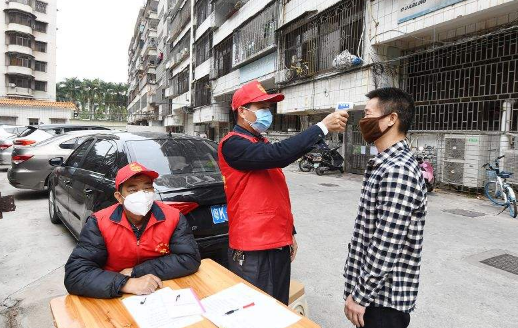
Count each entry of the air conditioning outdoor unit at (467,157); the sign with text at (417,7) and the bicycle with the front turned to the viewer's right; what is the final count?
0

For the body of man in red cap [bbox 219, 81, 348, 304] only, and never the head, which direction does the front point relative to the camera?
to the viewer's right

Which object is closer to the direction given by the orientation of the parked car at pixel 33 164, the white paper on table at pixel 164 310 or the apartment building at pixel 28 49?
the apartment building

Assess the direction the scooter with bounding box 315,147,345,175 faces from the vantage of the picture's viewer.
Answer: facing the viewer and to the left of the viewer

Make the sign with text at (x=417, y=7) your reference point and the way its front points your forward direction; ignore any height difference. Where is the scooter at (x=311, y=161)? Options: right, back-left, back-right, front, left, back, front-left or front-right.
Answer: right

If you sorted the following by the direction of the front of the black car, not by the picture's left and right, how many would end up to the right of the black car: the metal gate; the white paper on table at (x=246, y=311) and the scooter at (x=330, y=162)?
2

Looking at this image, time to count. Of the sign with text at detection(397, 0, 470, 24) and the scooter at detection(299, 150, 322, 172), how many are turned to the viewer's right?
0

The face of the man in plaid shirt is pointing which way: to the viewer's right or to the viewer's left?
to the viewer's left

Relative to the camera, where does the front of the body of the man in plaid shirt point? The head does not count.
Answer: to the viewer's left
